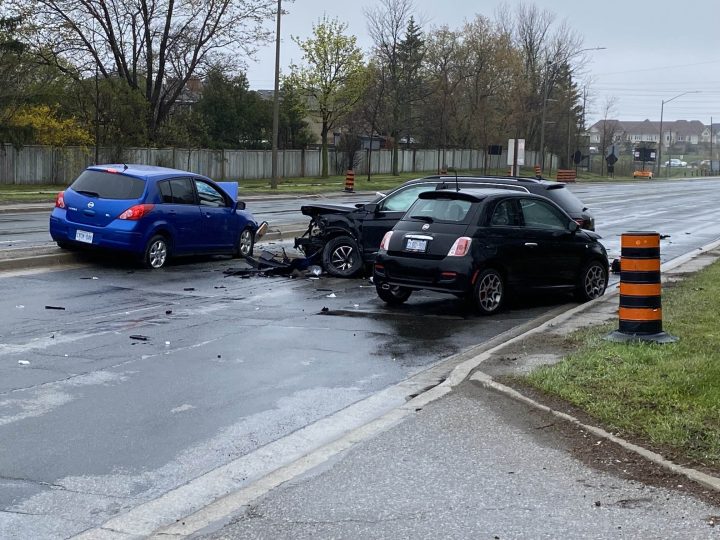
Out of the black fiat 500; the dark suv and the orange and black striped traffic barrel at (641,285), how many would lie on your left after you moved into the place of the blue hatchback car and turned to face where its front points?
0

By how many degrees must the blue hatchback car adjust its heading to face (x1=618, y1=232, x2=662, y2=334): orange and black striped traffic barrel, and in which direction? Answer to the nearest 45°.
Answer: approximately 90° to its right

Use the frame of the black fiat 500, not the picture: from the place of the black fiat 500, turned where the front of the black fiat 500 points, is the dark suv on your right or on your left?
on your left

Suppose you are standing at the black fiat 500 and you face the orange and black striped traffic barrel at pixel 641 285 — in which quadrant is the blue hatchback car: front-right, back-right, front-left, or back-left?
back-right

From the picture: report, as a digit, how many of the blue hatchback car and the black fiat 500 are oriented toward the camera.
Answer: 0

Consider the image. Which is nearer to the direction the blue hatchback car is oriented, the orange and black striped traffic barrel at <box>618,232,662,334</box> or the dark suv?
the dark suv

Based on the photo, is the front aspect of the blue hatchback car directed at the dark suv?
no

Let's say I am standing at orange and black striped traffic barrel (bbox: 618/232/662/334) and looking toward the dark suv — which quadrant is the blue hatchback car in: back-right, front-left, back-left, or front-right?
front-left

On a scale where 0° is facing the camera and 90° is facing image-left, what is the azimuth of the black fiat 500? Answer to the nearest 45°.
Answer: approximately 225°

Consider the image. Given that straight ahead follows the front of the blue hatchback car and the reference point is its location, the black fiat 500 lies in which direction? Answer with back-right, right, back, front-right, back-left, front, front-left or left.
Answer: right

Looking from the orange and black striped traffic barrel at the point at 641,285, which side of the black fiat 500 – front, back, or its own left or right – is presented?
right

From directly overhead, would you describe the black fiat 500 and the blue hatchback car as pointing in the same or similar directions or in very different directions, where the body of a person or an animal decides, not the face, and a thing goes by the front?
same or similar directions

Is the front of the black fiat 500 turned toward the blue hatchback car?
no
